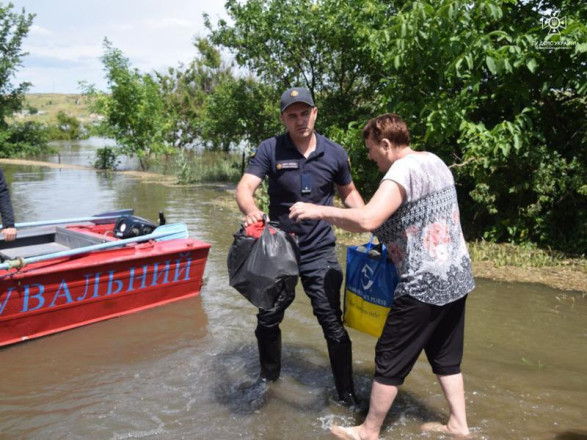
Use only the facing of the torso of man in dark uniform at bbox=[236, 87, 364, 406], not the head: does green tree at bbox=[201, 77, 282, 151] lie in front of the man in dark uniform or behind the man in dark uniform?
behind

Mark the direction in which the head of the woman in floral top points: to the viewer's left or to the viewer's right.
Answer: to the viewer's left

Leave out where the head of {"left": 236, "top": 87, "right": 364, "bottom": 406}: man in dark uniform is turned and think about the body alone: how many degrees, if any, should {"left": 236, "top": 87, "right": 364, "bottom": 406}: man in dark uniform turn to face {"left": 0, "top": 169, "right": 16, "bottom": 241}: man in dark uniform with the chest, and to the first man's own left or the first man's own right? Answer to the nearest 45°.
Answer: approximately 135° to the first man's own right

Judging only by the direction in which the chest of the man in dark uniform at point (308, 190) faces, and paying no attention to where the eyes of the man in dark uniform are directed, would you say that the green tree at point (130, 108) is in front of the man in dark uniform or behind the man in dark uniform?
behind

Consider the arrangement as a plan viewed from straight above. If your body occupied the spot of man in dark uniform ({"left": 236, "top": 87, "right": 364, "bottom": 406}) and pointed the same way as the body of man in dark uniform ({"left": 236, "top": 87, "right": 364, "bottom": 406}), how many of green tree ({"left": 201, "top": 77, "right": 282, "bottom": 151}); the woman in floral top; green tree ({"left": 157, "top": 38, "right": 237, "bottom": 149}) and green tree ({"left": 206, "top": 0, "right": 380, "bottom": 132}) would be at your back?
3

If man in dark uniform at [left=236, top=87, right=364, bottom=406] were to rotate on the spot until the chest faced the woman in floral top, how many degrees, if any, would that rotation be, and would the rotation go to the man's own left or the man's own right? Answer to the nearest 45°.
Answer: approximately 45° to the man's own left

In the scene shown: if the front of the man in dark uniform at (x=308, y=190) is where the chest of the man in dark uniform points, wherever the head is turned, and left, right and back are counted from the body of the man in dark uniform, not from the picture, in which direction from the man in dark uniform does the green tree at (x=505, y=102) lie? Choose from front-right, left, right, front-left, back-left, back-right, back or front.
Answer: back-left

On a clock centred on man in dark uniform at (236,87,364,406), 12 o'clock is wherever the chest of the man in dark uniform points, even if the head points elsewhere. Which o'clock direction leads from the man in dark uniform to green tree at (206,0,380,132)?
The green tree is roughly at 6 o'clock from the man in dark uniform.

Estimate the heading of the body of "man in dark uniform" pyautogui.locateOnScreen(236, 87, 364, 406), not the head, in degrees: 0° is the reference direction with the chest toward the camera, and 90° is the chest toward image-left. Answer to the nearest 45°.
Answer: approximately 0°

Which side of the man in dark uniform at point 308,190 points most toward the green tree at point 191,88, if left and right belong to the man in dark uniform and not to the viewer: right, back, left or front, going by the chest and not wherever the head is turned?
back

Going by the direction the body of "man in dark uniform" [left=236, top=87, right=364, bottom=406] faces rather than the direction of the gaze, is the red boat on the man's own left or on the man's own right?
on the man's own right
